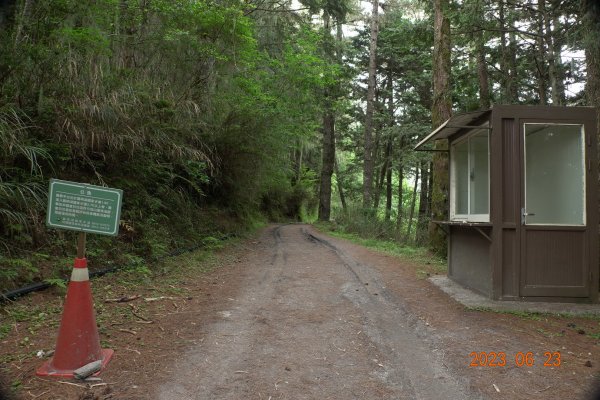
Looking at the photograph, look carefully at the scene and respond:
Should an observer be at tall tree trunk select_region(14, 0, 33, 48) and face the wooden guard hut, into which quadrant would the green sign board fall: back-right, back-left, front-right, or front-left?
front-right

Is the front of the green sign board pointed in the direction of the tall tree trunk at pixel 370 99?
no

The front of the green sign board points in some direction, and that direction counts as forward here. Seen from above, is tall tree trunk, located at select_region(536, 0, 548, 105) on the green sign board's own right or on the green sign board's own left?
on the green sign board's own left

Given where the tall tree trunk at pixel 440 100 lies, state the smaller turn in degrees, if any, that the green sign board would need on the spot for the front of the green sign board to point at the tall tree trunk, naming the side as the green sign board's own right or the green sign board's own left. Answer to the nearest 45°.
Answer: approximately 135° to the green sign board's own left

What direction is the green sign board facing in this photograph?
toward the camera

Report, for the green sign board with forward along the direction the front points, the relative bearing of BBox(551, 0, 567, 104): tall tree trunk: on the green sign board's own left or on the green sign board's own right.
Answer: on the green sign board's own left

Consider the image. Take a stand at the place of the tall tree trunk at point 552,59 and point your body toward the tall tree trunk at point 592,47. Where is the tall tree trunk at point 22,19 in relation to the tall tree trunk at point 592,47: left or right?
right

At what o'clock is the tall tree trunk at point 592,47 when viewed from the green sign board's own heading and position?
The tall tree trunk is roughly at 9 o'clock from the green sign board.
